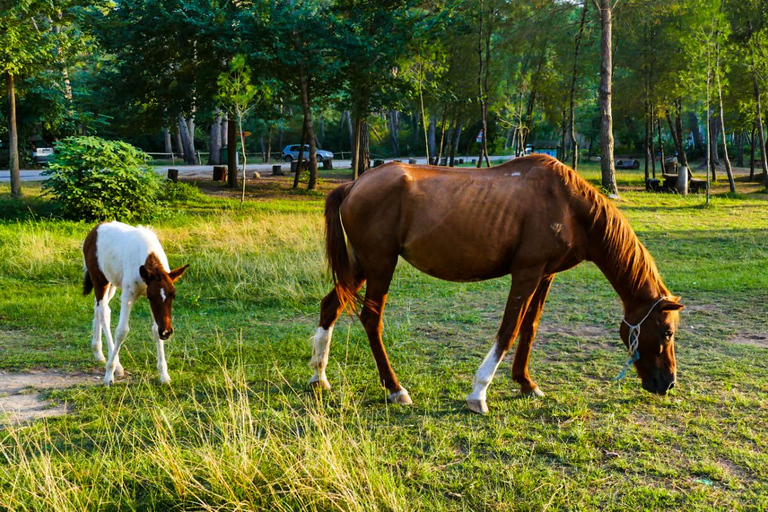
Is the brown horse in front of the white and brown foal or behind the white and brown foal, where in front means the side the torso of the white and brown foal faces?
in front

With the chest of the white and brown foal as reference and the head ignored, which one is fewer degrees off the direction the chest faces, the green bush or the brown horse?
the brown horse

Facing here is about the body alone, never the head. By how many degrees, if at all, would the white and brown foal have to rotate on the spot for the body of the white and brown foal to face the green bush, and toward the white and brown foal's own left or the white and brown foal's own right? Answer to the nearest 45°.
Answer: approximately 135° to the white and brown foal's own left

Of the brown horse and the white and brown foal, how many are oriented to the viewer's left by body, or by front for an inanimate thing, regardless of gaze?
0

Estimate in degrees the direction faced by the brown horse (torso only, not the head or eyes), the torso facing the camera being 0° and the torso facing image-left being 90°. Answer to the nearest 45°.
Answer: approximately 270°

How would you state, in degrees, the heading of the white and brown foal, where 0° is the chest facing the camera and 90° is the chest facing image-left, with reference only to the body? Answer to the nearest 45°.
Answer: approximately 315°

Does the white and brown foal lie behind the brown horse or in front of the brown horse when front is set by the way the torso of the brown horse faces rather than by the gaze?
behind

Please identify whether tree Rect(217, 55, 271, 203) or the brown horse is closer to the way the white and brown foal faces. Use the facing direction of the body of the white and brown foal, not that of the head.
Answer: the brown horse
